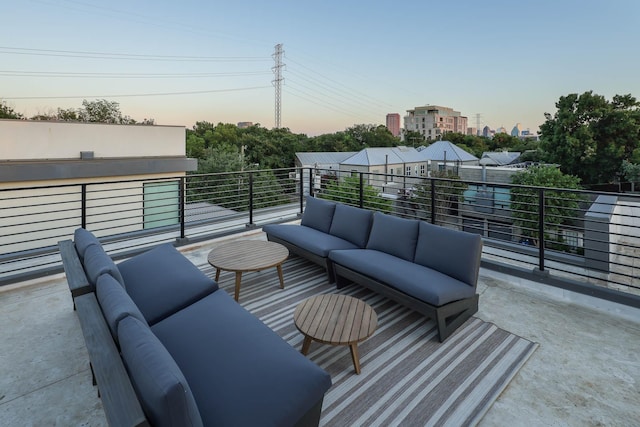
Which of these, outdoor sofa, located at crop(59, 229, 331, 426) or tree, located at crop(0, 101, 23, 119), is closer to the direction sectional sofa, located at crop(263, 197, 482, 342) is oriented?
the outdoor sofa

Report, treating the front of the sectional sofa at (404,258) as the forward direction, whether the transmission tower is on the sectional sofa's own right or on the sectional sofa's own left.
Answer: on the sectional sofa's own right

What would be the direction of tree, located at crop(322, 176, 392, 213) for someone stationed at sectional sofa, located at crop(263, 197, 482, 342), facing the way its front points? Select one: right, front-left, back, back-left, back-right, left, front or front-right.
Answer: back-right

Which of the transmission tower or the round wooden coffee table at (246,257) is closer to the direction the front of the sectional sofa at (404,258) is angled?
the round wooden coffee table

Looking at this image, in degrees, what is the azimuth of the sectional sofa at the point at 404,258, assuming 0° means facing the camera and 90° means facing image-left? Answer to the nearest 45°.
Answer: approximately 45°

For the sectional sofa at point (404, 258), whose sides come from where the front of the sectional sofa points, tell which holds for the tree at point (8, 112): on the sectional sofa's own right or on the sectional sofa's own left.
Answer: on the sectional sofa's own right
